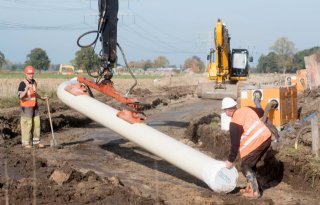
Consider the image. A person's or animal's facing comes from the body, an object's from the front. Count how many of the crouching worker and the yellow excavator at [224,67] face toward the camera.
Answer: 1

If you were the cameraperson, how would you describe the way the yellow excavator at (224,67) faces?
facing the viewer

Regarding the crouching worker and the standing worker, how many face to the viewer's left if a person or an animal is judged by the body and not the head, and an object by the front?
1

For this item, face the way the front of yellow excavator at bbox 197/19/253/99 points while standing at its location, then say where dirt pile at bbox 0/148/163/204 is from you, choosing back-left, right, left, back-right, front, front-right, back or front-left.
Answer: front

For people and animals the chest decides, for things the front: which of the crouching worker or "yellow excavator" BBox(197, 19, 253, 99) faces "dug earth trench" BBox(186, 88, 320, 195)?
the yellow excavator

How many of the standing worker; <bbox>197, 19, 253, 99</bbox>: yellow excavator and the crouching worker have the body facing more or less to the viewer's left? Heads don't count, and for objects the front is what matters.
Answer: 1

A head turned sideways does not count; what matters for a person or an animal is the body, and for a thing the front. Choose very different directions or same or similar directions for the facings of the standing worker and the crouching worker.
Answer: very different directions

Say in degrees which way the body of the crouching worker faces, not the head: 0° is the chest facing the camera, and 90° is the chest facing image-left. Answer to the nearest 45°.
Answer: approximately 90°

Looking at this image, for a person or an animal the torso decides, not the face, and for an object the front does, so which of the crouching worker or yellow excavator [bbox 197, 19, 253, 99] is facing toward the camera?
the yellow excavator

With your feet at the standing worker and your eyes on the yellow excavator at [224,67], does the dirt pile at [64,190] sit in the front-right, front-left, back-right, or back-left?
back-right

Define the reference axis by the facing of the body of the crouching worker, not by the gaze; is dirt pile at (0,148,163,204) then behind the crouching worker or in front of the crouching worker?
in front

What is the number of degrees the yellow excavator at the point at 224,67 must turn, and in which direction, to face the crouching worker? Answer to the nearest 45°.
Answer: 0° — it already faces them
